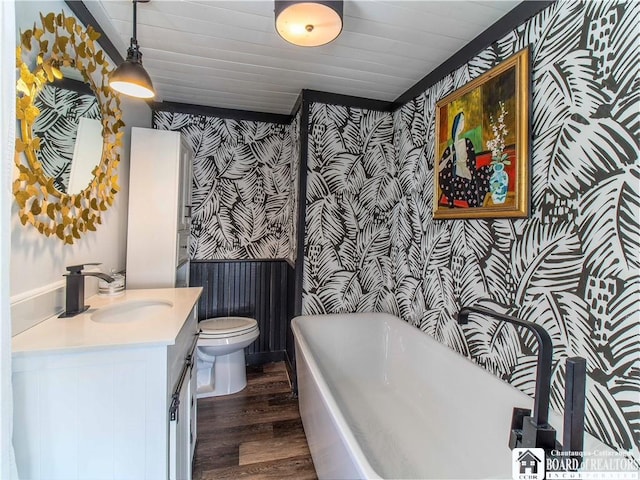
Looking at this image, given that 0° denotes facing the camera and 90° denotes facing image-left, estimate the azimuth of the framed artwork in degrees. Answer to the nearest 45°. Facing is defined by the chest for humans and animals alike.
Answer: approximately 45°

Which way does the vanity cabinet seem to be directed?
to the viewer's right

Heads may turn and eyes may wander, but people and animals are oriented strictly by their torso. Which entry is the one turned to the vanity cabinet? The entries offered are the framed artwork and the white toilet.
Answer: the framed artwork

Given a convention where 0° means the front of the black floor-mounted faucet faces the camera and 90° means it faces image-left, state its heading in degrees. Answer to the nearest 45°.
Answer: approximately 135°

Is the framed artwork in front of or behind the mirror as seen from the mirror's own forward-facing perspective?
in front

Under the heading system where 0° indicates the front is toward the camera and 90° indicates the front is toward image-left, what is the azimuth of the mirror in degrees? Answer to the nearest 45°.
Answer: approximately 315°
